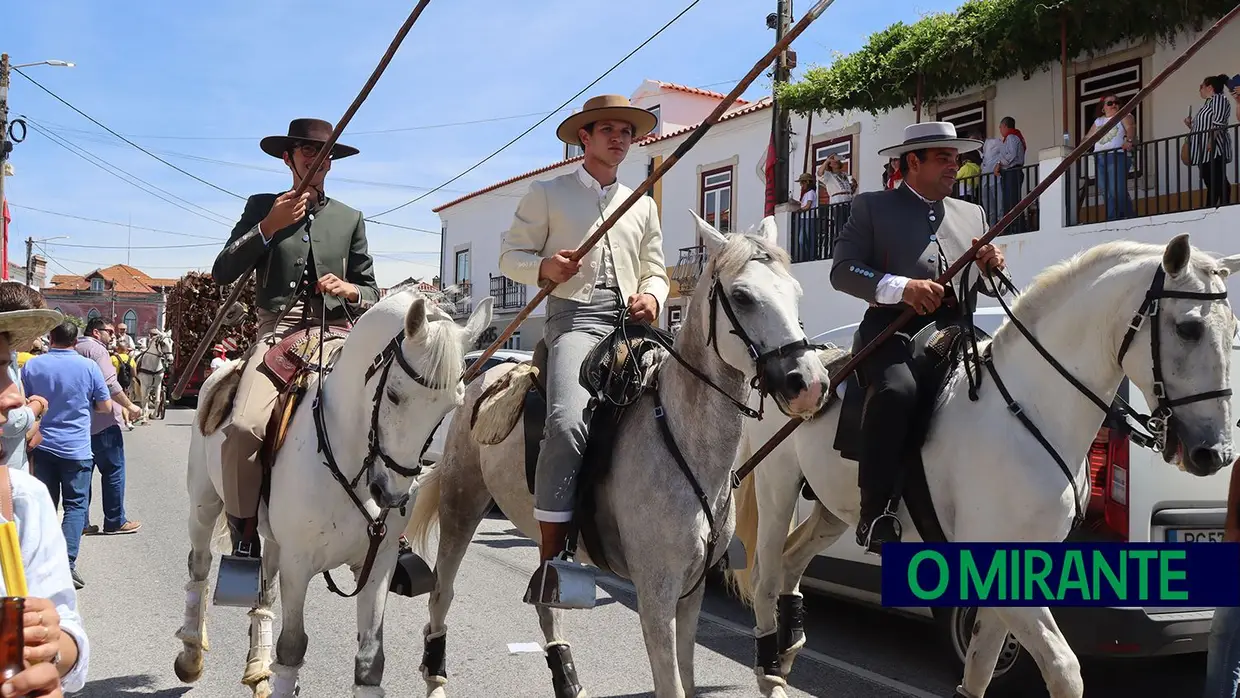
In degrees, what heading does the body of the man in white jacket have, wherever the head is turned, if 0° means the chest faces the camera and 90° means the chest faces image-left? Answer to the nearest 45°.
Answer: approximately 315°

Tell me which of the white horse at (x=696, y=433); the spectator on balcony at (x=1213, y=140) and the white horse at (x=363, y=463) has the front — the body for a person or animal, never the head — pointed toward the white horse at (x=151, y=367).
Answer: the spectator on balcony

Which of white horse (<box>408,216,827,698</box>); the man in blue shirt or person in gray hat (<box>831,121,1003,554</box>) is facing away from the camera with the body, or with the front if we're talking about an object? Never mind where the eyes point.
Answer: the man in blue shirt

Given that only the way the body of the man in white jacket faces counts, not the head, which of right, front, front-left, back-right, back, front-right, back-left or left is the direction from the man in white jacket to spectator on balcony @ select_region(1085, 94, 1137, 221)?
left

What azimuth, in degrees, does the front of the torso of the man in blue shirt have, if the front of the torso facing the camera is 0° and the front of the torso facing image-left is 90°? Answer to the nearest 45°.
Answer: approximately 180°

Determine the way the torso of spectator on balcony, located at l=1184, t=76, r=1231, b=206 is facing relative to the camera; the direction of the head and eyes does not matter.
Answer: to the viewer's left

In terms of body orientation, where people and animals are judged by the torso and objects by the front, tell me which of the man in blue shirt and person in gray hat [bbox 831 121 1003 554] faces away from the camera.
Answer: the man in blue shirt

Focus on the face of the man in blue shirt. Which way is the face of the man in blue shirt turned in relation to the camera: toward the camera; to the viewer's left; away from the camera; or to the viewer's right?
away from the camera

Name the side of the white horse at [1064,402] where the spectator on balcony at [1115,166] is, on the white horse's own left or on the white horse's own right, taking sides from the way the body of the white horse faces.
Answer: on the white horse's own left

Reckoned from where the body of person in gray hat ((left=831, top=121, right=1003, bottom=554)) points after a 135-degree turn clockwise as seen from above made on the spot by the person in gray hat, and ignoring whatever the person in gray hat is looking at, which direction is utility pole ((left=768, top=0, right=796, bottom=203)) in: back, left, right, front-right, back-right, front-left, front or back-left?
right

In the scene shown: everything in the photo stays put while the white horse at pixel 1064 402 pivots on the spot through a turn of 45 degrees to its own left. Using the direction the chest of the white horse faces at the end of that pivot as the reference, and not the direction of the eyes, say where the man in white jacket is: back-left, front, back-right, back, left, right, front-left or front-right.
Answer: back

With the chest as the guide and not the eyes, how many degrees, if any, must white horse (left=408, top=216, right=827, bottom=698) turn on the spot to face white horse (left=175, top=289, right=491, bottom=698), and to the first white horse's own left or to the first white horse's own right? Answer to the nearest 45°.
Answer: approximately 135° to the first white horse's own right
